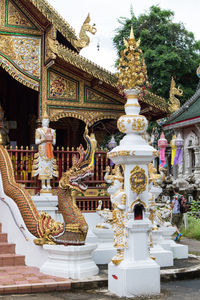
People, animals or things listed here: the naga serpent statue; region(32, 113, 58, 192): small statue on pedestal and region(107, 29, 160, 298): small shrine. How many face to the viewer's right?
1

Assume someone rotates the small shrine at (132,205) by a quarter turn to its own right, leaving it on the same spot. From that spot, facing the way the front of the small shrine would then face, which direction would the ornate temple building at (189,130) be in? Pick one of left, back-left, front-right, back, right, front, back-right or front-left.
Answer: right

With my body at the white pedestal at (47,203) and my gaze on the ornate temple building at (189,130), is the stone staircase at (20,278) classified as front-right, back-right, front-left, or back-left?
back-right

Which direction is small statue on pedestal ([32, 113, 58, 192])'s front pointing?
toward the camera

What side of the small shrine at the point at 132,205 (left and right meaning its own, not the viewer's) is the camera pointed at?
front

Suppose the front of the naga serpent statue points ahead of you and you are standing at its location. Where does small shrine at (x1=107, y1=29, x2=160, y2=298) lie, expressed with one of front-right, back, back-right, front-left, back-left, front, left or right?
front-right

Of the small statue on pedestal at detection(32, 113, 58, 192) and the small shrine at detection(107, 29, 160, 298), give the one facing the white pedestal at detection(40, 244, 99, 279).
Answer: the small statue on pedestal

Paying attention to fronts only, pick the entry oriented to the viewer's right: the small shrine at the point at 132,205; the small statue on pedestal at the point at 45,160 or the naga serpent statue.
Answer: the naga serpent statue

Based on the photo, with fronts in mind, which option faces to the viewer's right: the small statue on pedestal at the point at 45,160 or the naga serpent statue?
the naga serpent statue

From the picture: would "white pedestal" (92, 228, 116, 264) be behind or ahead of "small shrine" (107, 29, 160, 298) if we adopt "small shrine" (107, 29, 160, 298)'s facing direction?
behind

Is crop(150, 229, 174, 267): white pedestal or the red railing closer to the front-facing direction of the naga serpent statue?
the white pedestal

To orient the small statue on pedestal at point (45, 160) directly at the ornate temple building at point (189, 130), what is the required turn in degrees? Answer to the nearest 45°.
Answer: approximately 135° to its left

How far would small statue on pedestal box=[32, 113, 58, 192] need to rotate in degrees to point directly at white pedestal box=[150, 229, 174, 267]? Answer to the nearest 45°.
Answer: approximately 45° to its left

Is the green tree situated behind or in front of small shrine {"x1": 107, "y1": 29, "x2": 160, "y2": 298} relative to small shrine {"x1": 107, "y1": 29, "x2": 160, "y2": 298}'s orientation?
behind

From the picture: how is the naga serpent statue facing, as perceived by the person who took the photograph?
facing to the right of the viewer

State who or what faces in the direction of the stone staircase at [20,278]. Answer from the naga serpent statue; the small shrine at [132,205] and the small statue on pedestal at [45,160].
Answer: the small statue on pedestal
